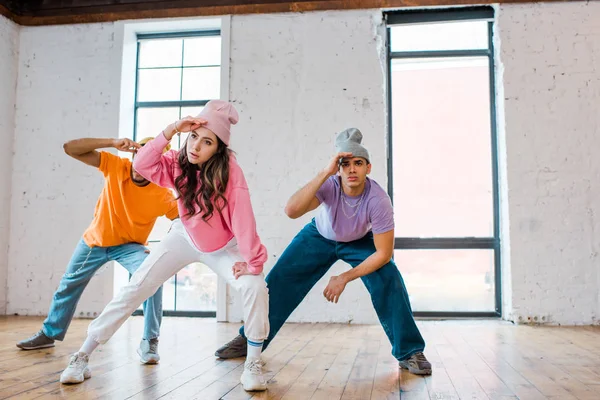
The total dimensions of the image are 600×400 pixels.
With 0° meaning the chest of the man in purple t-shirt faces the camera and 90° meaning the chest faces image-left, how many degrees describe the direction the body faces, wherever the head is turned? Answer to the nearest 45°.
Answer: approximately 0°

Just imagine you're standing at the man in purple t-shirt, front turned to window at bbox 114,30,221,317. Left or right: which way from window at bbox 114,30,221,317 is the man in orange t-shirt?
left

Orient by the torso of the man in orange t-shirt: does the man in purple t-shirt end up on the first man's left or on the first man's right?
on the first man's left

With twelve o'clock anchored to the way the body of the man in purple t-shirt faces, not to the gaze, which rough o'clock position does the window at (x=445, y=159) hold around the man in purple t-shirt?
The window is roughly at 7 o'clock from the man in purple t-shirt.

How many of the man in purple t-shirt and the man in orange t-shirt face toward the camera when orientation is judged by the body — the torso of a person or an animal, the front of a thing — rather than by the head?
2

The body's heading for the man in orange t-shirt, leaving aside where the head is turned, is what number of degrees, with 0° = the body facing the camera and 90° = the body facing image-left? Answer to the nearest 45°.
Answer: approximately 0°

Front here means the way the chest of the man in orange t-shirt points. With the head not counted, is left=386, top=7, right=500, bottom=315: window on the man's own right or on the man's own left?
on the man's own left

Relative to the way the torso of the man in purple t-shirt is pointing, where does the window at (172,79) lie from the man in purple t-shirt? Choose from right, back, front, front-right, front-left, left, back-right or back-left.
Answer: back-right
